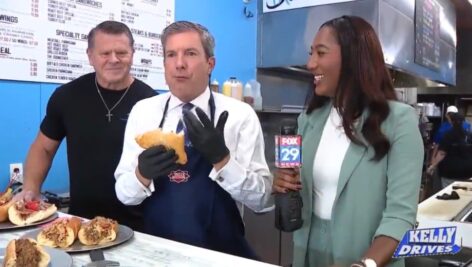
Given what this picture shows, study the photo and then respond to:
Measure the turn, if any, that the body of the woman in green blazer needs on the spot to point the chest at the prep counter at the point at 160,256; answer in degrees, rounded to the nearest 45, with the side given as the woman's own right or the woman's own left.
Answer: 0° — they already face it

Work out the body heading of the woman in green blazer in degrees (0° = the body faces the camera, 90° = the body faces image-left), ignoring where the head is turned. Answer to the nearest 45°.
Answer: approximately 45°

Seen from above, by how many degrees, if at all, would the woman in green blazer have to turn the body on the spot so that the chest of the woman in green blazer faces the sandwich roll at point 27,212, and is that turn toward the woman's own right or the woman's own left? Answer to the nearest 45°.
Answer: approximately 45° to the woman's own right

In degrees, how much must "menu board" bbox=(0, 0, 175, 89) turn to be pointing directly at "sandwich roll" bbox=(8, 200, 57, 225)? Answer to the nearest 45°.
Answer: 0° — it already faces it

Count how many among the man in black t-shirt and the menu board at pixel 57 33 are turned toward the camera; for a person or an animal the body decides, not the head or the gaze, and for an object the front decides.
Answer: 2

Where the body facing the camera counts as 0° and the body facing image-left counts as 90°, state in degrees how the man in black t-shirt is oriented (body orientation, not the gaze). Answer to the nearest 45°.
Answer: approximately 0°

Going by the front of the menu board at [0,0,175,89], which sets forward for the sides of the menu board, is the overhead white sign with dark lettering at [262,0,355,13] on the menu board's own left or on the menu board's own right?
on the menu board's own left

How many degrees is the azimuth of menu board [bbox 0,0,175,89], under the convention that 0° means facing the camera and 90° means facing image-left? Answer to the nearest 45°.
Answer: approximately 0°

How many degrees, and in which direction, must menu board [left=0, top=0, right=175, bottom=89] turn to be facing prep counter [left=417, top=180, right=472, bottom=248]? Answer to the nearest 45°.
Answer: approximately 90° to its left
